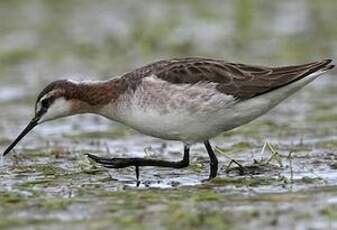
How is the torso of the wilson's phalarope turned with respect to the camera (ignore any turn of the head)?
to the viewer's left
